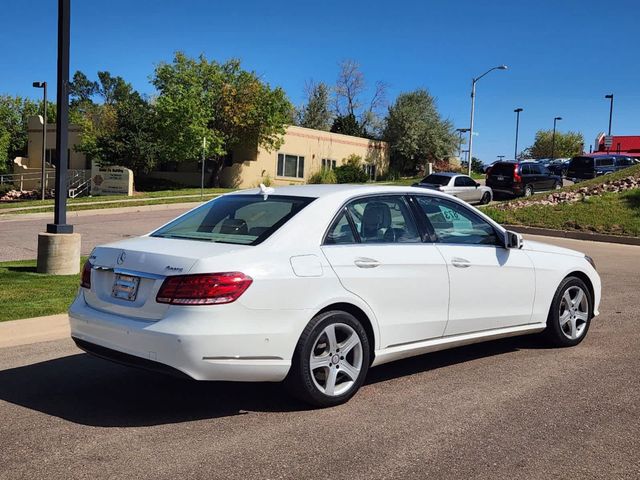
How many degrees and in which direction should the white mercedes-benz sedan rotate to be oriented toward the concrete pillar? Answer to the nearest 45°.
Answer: approximately 90° to its left

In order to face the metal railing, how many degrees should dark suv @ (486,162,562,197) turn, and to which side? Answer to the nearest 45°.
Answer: approximately 135° to its left

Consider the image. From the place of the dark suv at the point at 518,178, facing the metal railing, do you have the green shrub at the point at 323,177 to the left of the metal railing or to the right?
right

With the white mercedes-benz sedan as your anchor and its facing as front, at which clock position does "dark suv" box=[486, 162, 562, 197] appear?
The dark suv is roughly at 11 o'clock from the white mercedes-benz sedan.

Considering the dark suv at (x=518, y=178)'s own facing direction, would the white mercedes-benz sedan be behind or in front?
behind

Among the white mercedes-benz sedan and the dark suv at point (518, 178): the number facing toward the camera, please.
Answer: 0

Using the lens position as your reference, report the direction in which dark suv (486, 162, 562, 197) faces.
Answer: facing away from the viewer and to the right of the viewer

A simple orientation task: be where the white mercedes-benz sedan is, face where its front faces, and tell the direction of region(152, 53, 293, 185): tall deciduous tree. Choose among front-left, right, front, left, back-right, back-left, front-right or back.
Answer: front-left

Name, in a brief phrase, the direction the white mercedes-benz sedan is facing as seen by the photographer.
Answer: facing away from the viewer and to the right of the viewer

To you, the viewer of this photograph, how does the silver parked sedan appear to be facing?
facing away from the viewer and to the right of the viewer

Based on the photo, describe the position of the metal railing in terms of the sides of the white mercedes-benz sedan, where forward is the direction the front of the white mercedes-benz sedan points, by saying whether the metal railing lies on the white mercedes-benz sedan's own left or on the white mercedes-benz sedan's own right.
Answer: on the white mercedes-benz sedan's own left
